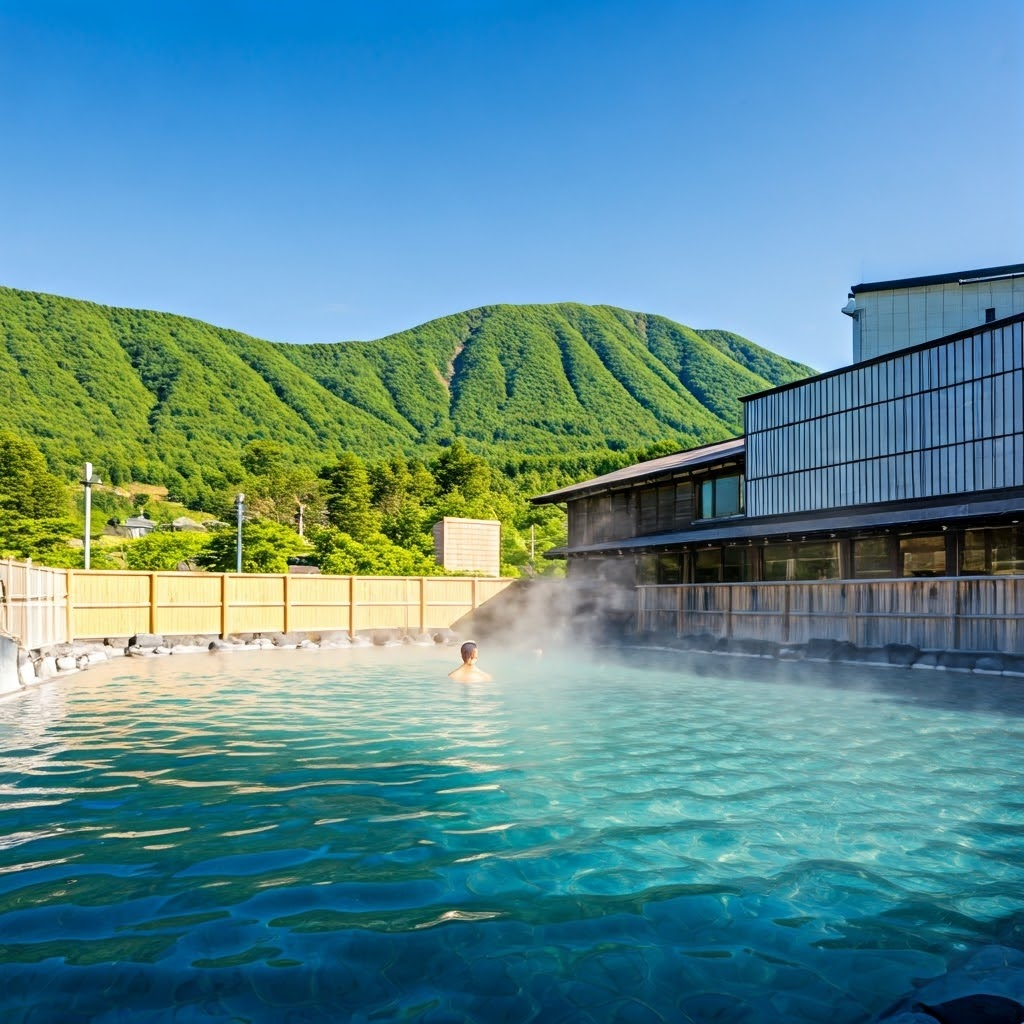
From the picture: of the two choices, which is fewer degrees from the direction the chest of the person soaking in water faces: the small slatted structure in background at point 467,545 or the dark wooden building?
the small slatted structure in background

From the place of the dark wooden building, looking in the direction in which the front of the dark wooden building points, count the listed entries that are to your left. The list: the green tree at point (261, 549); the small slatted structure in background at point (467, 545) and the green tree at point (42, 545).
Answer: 0

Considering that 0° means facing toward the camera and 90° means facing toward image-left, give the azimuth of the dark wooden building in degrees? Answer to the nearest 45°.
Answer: approximately 45°

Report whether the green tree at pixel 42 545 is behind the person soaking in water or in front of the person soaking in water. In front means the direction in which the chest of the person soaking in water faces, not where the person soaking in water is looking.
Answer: in front

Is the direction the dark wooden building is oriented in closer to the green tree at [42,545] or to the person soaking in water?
the person soaking in water

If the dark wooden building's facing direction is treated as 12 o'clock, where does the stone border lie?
The stone border is roughly at 1 o'clock from the dark wooden building.

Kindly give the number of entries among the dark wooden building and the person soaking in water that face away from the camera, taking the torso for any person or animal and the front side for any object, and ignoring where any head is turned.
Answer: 1

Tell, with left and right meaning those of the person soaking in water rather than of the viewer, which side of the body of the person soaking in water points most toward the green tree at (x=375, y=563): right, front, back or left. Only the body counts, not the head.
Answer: front

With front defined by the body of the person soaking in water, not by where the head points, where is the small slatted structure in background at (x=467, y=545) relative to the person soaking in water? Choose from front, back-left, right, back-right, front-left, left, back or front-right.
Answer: front

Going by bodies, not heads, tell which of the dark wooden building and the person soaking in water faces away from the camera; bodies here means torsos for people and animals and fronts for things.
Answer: the person soaking in water

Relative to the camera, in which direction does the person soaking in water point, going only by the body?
away from the camera
